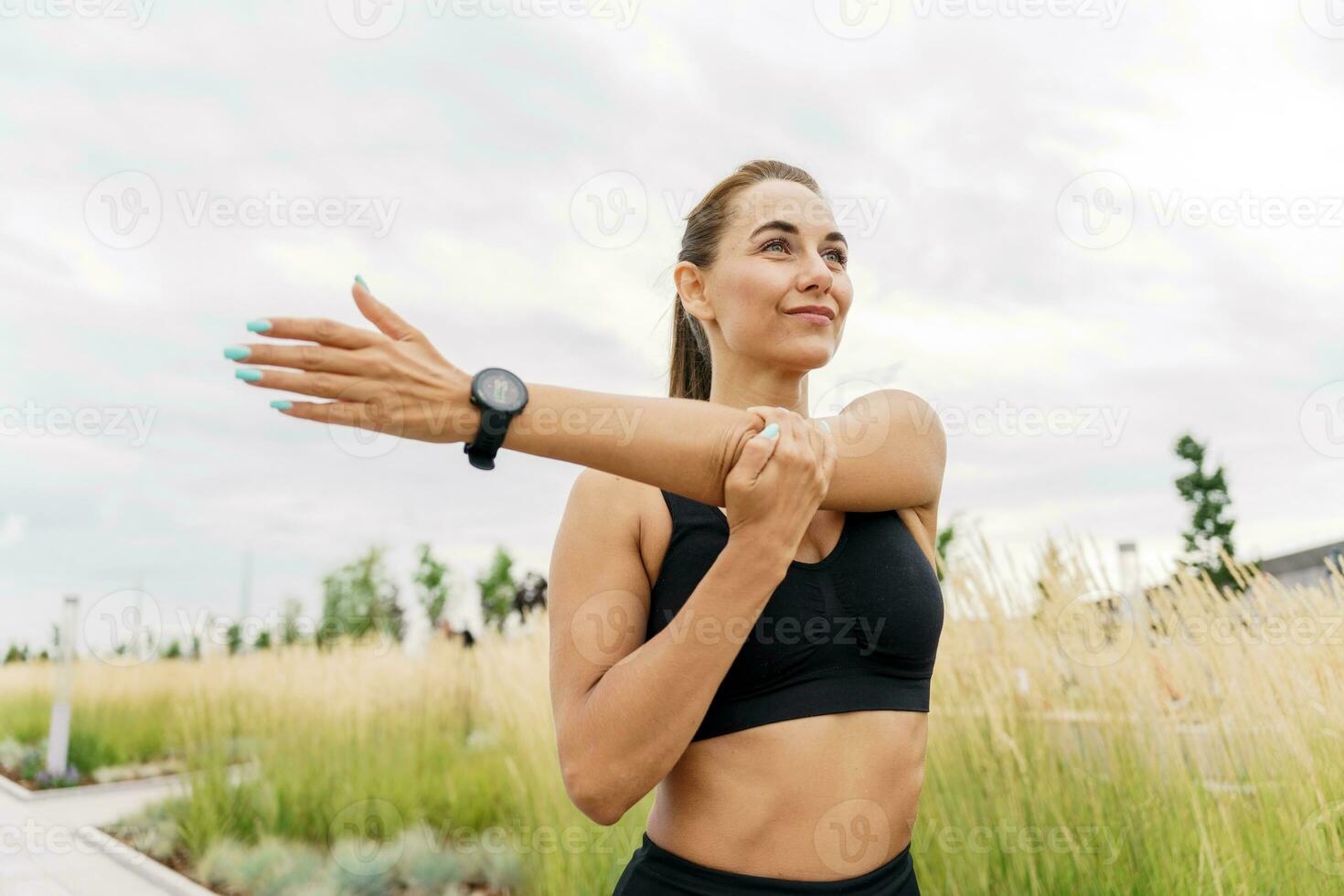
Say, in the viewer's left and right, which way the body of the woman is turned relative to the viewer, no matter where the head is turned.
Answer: facing the viewer and to the right of the viewer

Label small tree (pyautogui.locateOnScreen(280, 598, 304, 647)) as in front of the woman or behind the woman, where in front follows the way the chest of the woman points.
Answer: behind

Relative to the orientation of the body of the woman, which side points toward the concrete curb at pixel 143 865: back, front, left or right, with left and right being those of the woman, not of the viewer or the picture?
back

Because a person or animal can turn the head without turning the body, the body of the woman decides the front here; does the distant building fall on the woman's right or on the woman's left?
on the woman's left

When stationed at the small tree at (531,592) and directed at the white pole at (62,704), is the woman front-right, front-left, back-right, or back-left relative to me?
front-left

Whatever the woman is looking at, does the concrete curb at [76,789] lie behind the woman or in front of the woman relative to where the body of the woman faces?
behind

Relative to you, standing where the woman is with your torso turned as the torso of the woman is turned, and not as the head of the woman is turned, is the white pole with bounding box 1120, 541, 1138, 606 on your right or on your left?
on your left

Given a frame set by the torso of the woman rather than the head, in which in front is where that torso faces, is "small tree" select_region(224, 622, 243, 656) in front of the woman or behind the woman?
behind

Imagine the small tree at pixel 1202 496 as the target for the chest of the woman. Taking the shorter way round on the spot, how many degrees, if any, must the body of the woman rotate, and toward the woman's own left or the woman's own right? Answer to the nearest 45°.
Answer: approximately 90° to the woman's own left

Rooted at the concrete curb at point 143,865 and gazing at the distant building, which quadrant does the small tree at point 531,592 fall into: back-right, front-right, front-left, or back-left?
front-left

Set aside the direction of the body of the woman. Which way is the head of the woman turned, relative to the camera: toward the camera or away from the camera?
toward the camera

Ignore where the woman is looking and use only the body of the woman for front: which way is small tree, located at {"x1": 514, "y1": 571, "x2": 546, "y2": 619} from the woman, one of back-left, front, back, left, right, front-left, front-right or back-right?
back-left
